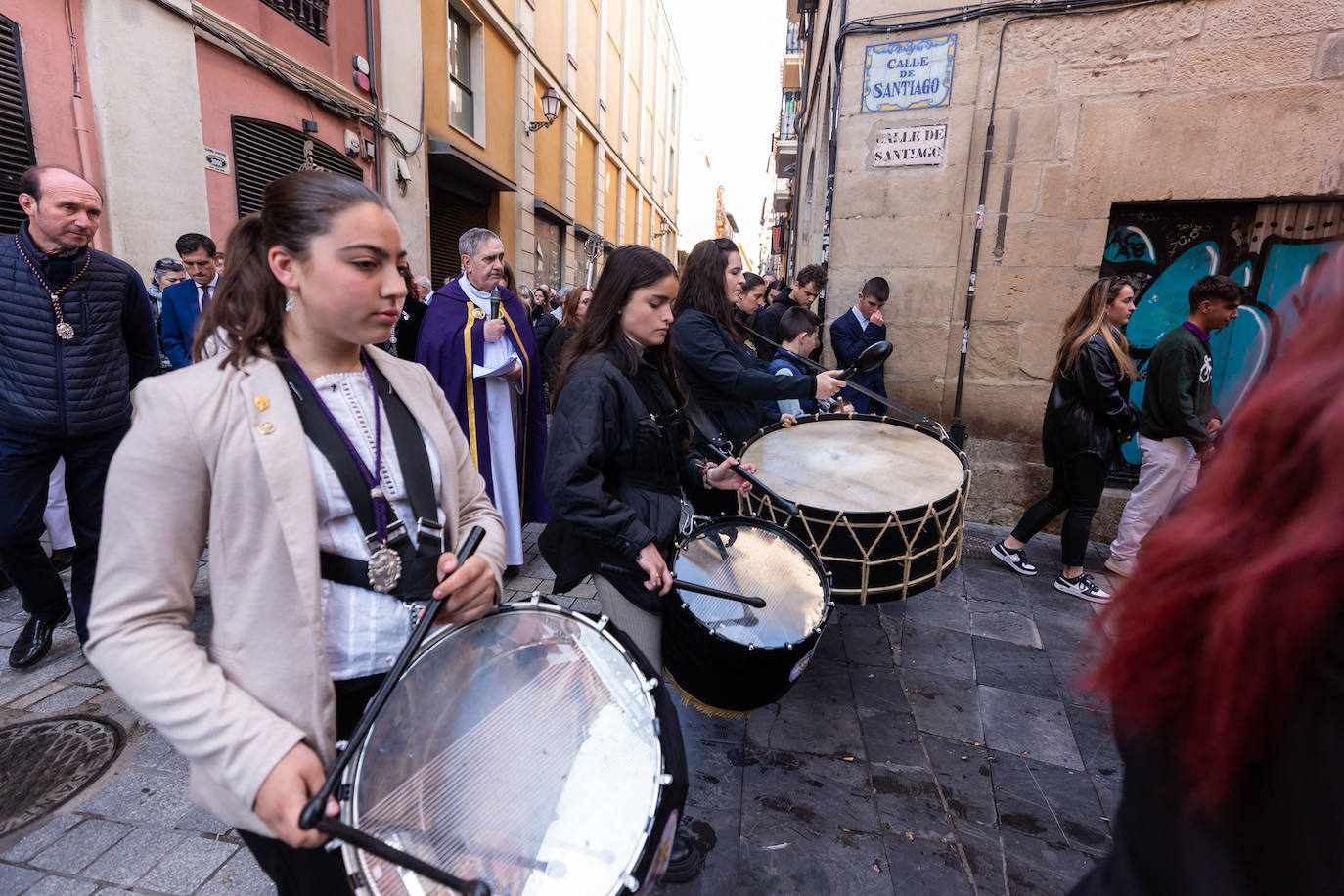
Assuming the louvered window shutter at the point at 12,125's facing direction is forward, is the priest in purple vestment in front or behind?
in front

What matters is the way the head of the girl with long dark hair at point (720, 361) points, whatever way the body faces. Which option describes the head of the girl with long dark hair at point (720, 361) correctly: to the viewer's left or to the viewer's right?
to the viewer's right

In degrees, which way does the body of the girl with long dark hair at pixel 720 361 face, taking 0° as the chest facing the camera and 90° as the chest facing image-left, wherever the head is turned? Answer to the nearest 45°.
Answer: approximately 270°

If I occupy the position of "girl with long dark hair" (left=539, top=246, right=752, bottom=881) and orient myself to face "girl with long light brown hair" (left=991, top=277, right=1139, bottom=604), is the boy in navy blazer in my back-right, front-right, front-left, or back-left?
front-left

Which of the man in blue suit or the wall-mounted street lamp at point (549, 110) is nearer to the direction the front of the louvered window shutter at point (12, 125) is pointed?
the man in blue suit

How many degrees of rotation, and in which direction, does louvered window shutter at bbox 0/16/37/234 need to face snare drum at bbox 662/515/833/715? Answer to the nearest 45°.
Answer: approximately 45° to its right

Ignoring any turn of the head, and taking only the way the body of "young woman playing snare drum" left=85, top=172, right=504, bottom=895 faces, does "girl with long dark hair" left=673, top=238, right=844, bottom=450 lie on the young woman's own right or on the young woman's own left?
on the young woman's own left

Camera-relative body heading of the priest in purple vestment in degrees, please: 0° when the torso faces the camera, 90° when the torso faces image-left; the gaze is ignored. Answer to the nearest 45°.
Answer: approximately 315°
